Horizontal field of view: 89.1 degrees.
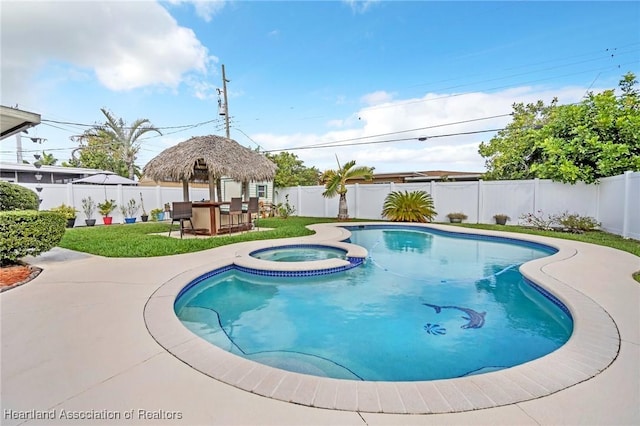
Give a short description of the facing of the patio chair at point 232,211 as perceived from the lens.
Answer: facing away from the viewer and to the left of the viewer

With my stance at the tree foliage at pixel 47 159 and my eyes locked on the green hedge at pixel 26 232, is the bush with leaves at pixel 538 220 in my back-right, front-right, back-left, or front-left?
front-left

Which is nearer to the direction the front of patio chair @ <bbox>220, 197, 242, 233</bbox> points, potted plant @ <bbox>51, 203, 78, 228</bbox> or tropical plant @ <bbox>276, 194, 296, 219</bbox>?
the potted plant

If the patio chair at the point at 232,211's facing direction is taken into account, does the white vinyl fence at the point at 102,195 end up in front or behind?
in front

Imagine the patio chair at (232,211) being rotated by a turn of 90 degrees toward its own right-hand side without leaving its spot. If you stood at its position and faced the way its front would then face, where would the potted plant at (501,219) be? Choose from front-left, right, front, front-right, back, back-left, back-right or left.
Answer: front-right

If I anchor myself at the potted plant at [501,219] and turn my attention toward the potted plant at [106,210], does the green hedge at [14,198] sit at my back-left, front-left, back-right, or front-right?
front-left

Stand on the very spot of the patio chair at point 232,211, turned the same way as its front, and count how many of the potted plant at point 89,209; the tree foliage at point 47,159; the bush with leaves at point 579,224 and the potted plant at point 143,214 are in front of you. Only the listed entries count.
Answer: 3

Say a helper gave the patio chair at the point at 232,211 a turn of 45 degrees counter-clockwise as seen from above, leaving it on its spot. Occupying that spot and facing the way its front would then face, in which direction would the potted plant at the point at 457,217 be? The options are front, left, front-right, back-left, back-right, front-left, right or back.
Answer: back

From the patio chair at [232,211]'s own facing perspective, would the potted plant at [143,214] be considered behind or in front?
in front

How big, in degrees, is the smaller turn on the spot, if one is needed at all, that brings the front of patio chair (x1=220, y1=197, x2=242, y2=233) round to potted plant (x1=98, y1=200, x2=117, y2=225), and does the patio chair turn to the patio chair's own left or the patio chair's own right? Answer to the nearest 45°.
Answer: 0° — it already faces it

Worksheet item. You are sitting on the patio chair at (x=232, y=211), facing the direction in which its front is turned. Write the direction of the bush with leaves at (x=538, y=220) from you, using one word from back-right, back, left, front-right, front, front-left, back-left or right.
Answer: back-right

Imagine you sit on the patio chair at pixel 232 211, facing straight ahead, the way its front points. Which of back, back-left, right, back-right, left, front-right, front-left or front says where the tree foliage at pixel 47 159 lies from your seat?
front

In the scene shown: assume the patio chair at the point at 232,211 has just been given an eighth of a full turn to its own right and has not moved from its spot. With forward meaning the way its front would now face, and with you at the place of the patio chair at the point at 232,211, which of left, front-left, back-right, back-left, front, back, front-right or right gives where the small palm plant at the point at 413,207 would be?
right
